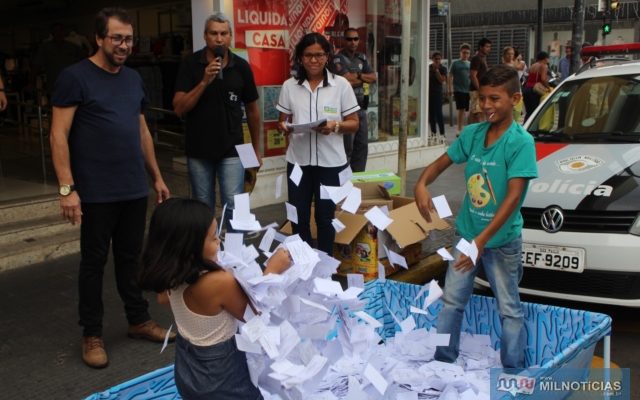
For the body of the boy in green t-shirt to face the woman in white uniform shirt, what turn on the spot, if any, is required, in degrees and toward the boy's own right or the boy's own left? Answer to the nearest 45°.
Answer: approximately 90° to the boy's own right

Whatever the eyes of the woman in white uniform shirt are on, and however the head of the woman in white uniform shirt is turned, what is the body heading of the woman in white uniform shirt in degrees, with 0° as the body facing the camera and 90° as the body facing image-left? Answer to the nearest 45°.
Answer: approximately 0°

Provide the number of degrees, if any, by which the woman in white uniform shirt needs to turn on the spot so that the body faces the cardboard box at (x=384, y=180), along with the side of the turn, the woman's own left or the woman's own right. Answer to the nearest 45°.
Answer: approximately 135° to the woman's own left

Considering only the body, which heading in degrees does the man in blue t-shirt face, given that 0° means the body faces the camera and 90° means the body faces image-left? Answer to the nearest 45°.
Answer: approximately 315°

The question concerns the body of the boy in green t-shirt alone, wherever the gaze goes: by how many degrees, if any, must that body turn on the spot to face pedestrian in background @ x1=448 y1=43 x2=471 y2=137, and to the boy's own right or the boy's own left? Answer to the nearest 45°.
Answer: approximately 135° to the boy's own right

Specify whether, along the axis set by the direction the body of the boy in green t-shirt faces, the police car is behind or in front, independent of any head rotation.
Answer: behind

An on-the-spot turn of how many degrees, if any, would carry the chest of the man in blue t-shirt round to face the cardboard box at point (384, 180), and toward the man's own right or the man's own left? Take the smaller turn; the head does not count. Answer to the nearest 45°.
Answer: approximately 90° to the man's own left

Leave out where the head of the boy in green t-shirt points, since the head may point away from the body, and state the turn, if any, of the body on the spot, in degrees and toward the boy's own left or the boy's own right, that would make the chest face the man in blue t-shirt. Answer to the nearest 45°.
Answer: approximately 45° to the boy's own right

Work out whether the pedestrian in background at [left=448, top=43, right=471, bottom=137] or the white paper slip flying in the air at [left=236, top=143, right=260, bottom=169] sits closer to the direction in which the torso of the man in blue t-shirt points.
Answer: the white paper slip flying in the air

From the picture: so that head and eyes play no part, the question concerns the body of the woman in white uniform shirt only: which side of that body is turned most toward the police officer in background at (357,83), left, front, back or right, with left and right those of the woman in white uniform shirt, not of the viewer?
back
